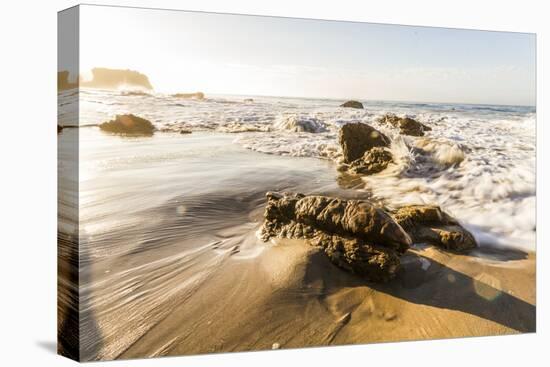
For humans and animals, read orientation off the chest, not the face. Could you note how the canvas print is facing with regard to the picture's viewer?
facing the viewer and to the right of the viewer
